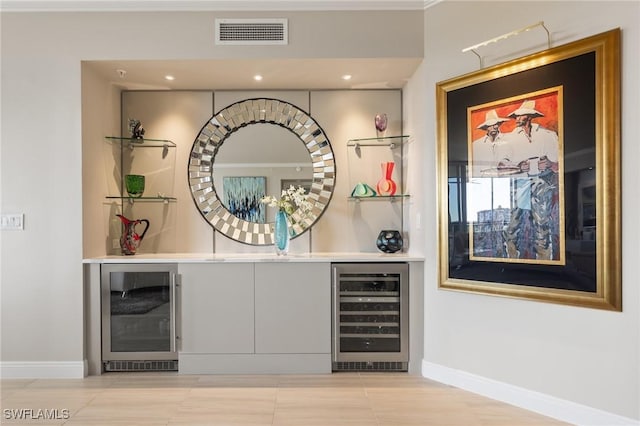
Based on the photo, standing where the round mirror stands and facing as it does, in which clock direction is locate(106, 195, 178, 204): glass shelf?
The glass shelf is roughly at 3 o'clock from the round mirror.

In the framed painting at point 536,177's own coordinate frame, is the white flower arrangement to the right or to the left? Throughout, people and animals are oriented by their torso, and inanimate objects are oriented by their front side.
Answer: on its right

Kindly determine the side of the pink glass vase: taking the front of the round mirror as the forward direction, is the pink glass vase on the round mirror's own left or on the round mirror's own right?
on the round mirror's own left

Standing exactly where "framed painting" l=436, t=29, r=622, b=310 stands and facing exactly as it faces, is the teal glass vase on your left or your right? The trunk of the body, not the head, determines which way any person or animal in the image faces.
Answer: on your right

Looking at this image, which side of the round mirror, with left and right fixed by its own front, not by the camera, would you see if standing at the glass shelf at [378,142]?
left

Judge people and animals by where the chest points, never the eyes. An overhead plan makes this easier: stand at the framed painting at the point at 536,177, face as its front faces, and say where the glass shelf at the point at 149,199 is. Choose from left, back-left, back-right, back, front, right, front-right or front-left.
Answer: front-right

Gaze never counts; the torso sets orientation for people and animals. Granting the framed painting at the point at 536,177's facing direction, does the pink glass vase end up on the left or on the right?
on its right

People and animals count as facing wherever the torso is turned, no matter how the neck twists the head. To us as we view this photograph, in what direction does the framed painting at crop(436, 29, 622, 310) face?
facing the viewer and to the left of the viewer

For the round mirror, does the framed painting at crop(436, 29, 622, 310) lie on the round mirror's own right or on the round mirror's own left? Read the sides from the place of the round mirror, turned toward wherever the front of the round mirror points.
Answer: on the round mirror's own left

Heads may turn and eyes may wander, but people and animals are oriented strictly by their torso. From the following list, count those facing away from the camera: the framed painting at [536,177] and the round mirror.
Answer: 0

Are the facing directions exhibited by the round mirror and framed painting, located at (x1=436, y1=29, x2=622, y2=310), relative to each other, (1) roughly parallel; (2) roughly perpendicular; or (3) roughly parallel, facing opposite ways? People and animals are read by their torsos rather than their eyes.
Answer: roughly perpendicular

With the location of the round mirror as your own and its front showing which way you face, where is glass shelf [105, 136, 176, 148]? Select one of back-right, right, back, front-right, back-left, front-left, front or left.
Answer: right

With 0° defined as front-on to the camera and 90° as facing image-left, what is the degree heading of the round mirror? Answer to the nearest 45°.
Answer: approximately 0°

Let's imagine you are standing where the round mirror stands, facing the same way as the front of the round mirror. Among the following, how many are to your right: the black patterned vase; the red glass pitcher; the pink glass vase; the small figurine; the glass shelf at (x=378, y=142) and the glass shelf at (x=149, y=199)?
3

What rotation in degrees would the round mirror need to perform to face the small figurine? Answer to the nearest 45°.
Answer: approximately 90° to its right

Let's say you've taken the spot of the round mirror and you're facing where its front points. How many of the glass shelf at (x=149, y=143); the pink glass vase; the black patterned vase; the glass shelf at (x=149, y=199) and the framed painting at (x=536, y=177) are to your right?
2
